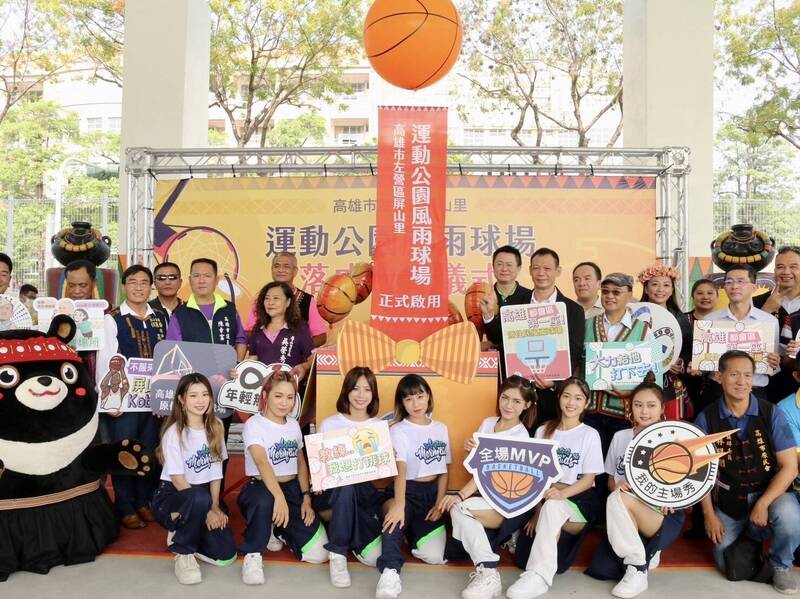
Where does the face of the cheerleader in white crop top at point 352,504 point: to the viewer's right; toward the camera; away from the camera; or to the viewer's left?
toward the camera

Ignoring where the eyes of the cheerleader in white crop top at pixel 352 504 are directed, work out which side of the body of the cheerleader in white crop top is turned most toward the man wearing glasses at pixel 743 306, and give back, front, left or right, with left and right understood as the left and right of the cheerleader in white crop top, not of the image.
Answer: left

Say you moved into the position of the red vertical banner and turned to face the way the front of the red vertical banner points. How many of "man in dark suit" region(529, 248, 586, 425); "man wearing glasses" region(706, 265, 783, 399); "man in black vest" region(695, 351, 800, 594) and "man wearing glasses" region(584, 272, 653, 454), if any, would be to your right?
0

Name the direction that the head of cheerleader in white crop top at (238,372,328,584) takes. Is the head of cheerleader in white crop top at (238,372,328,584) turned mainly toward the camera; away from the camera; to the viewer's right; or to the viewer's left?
toward the camera

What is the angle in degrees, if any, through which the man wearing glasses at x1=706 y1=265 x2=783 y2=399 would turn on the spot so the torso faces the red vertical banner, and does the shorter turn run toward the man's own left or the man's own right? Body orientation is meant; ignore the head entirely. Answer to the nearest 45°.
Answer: approximately 90° to the man's own right

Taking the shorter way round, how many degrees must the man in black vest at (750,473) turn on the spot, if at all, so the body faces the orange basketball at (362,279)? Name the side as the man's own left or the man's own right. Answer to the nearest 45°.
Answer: approximately 90° to the man's own right

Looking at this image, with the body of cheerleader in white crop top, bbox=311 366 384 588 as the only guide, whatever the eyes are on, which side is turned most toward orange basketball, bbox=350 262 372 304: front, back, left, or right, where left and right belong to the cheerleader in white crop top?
back

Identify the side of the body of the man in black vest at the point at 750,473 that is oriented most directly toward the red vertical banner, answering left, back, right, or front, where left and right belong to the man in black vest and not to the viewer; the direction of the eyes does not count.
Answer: right

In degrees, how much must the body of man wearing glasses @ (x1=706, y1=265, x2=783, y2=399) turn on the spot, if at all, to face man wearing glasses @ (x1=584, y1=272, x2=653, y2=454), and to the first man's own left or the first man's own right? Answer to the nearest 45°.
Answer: approximately 45° to the first man's own right

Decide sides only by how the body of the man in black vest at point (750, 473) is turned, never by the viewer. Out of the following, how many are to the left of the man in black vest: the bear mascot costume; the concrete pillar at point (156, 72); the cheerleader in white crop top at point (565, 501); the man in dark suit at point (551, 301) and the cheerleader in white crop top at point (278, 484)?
0

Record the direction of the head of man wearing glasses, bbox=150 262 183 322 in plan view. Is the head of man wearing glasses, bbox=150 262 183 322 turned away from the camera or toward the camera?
toward the camera

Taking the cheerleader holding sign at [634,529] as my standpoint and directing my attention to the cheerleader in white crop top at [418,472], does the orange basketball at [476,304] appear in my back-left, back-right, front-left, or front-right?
front-right

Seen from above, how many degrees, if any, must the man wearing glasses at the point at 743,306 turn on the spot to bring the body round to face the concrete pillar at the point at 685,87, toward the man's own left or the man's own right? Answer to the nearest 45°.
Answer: approximately 180°

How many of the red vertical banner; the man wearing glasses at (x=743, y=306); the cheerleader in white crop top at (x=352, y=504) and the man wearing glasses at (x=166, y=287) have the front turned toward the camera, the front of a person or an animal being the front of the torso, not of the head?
4

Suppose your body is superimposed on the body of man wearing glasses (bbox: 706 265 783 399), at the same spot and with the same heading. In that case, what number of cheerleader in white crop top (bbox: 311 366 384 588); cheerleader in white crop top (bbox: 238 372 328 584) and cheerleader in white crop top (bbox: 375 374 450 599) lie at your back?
0

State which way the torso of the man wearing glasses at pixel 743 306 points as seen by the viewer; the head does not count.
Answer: toward the camera

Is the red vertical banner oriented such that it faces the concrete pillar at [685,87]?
no

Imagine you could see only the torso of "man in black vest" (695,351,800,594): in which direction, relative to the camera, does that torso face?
toward the camera

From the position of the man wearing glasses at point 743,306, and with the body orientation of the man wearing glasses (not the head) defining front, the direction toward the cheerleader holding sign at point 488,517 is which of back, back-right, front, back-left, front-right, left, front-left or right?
front-right
